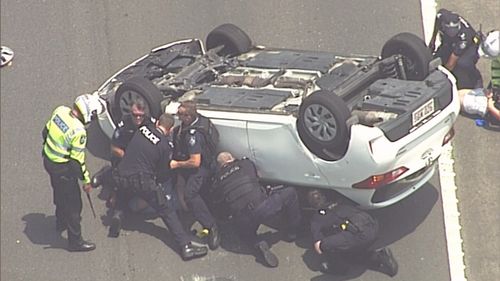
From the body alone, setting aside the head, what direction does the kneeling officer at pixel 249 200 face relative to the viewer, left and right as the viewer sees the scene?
facing away from the viewer and to the left of the viewer

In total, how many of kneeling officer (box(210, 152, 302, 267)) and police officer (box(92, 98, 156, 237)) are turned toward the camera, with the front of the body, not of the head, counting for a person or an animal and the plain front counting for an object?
1

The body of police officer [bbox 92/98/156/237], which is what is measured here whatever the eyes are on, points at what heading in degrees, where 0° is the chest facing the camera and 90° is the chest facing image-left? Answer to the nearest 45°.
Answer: approximately 0°

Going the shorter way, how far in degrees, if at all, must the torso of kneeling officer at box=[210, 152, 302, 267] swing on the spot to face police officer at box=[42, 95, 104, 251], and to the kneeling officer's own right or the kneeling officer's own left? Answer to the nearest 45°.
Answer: approximately 45° to the kneeling officer's own left

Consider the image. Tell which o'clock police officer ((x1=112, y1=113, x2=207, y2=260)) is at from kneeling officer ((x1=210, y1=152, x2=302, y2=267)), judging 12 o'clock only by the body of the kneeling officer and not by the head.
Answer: The police officer is roughly at 11 o'clock from the kneeling officer.

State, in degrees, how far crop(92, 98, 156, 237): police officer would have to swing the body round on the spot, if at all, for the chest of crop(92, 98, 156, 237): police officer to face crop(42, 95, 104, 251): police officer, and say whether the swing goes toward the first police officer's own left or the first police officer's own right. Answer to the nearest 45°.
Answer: approximately 45° to the first police officer's own right

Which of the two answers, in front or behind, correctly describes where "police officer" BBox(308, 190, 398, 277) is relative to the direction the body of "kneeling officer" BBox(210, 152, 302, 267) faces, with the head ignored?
behind

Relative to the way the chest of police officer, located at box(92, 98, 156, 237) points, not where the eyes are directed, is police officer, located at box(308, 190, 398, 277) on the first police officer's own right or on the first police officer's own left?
on the first police officer's own left

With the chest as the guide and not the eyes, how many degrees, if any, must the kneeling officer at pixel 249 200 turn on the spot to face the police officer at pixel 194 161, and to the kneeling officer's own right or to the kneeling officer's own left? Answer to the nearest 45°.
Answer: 0° — they already face them
